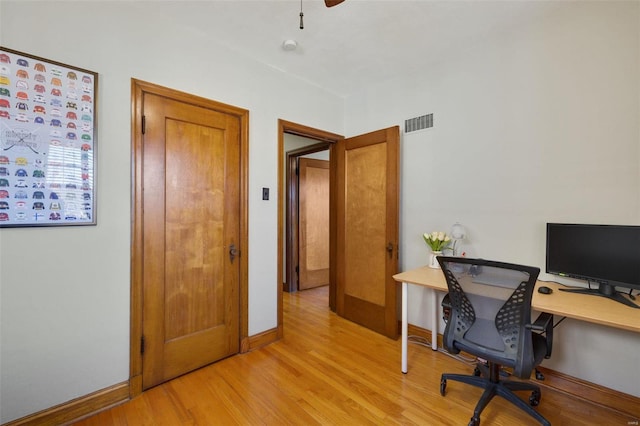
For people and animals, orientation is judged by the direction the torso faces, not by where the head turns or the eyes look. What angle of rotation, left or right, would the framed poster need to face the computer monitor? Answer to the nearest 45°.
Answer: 0° — it already faces it

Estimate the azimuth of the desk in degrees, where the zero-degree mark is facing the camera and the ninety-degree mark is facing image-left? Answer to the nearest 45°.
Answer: approximately 45°

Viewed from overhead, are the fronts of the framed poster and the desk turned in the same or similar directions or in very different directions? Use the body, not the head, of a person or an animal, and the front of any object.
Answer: very different directions

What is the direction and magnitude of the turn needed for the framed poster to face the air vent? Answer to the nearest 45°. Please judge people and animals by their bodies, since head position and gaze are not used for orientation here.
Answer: approximately 45° to its left
